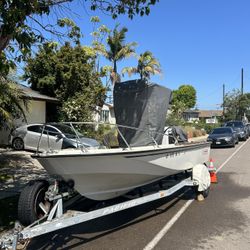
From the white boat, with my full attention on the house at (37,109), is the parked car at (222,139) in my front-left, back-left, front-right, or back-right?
front-right

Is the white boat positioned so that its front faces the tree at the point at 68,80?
no

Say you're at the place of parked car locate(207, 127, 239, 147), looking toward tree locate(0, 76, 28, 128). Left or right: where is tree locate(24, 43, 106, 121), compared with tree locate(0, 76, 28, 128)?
right

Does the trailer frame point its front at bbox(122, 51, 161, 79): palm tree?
no

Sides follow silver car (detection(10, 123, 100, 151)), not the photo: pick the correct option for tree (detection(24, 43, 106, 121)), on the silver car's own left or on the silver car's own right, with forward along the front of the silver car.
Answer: on the silver car's own left

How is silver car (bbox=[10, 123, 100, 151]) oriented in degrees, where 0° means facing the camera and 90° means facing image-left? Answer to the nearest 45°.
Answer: approximately 315°
